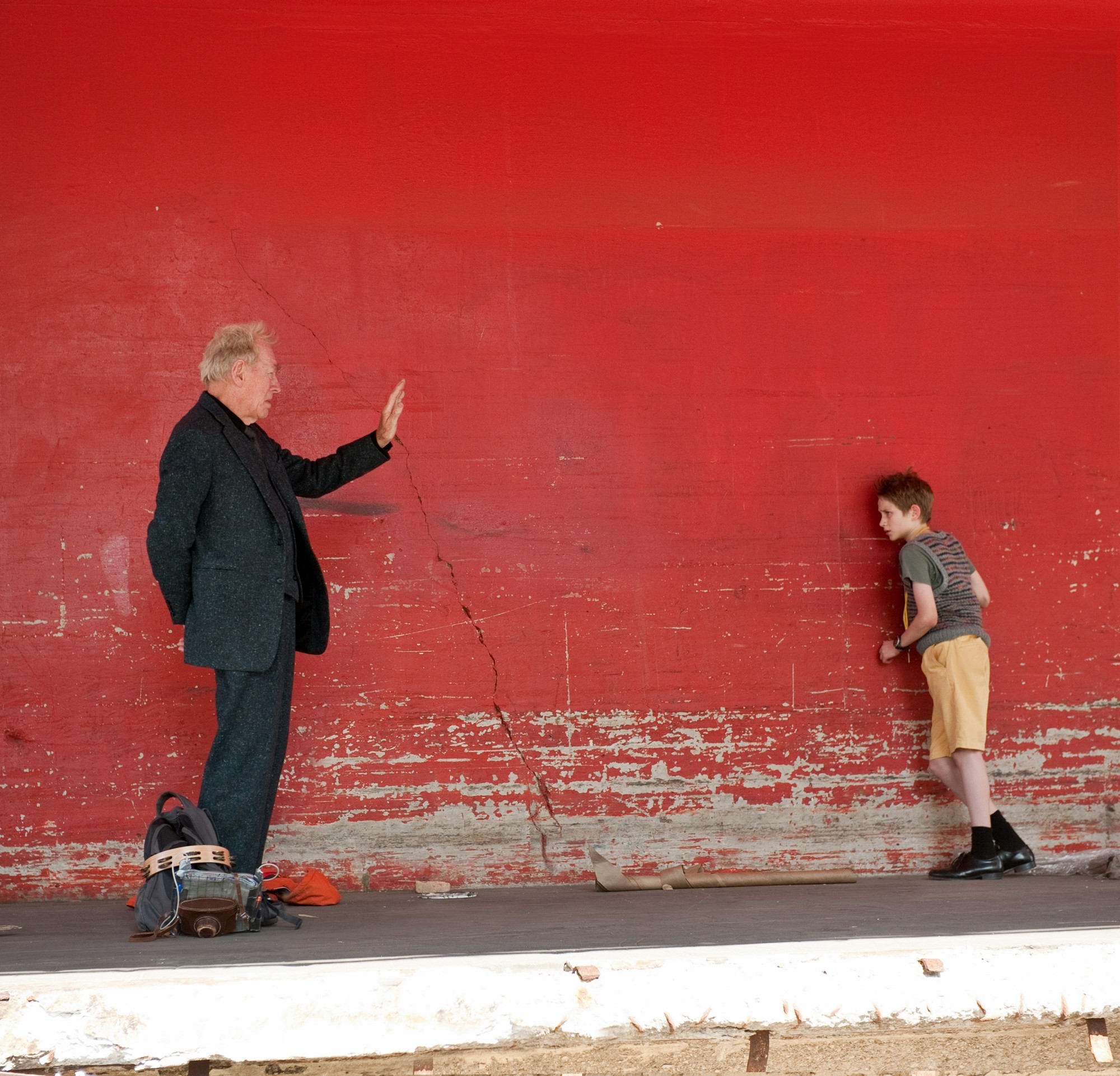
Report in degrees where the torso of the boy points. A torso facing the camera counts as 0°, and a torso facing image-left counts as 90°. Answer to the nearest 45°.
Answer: approximately 90°

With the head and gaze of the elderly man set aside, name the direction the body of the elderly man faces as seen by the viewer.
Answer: to the viewer's right

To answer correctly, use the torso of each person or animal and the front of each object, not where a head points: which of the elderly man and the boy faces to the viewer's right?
the elderly man

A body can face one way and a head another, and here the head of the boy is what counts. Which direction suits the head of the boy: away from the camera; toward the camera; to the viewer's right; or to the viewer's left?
to the viewer's left

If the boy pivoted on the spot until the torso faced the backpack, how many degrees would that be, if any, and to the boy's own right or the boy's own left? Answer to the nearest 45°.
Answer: approximately 45° to the boy's own left

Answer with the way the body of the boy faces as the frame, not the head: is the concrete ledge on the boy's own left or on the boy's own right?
on the boy's own left

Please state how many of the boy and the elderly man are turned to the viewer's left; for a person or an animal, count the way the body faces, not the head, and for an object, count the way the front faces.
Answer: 1

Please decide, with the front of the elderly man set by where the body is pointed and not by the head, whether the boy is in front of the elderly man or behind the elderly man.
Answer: in front

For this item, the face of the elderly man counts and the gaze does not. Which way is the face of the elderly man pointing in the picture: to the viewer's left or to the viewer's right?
to the viewer's right
